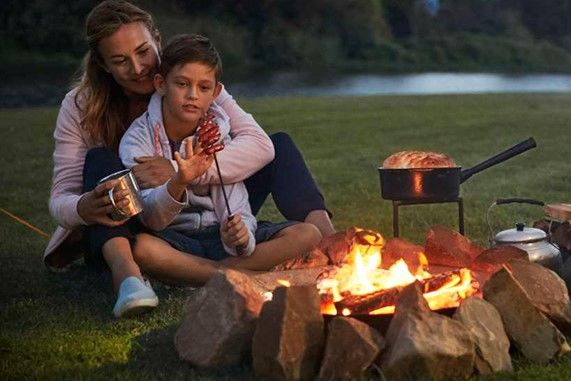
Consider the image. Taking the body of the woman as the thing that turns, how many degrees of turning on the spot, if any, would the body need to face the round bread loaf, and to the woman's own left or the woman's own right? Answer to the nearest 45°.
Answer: approximately 45° to the woman's own left

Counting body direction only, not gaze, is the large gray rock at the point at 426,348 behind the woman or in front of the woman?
in front

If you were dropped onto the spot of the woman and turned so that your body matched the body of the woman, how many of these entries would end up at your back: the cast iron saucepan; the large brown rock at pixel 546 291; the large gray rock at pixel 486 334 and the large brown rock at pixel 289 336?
0

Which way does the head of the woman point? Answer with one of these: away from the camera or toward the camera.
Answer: toward the camera

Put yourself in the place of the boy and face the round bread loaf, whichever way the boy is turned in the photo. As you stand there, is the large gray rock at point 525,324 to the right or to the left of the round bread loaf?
right

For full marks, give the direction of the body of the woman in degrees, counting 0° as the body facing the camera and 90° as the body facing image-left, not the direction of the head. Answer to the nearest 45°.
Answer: approximately 315°

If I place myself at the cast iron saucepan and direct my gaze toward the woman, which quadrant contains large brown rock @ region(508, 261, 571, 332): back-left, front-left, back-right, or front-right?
back-left

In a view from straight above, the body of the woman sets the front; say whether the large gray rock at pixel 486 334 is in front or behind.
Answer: in front

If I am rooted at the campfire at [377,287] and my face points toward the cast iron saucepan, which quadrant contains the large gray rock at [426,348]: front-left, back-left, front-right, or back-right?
back-right

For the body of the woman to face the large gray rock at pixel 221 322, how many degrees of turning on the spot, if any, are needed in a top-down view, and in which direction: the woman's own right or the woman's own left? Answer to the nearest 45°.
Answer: approximately 45° to the woman's own right

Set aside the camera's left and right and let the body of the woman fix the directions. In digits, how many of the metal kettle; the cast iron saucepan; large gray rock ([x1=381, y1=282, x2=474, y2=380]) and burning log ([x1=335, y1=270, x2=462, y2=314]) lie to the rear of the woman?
0

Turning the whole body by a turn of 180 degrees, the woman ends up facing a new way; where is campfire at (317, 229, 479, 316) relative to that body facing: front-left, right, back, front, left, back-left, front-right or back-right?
back

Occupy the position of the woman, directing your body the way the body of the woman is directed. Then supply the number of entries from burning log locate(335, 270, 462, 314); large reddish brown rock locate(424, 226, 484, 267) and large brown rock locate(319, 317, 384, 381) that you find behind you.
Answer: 0

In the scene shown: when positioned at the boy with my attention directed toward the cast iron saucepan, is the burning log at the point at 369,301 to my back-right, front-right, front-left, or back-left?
front-right

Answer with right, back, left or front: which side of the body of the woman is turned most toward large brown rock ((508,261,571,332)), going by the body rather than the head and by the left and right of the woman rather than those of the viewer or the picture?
front

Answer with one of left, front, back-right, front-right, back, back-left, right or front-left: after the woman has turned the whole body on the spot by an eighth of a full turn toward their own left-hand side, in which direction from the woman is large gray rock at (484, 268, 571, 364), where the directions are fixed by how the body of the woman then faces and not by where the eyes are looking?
front-right
